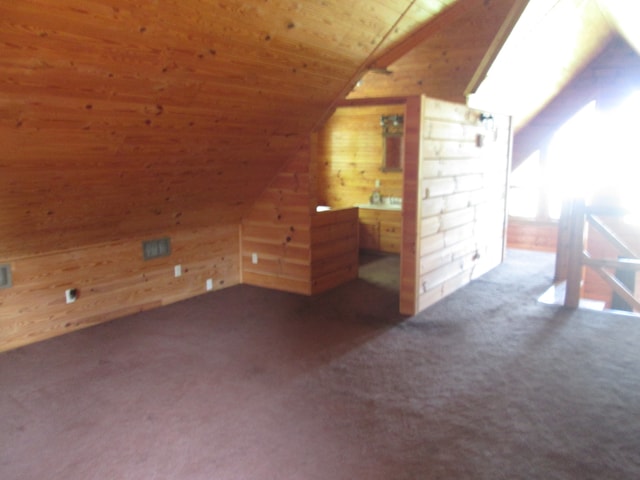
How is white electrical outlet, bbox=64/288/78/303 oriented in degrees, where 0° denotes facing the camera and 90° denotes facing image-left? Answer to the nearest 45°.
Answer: approximately 315°

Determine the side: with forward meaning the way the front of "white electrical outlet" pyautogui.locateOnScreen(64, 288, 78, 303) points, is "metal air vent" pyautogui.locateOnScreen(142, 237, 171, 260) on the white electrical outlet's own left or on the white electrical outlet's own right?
on the white electrical outlet's own left
